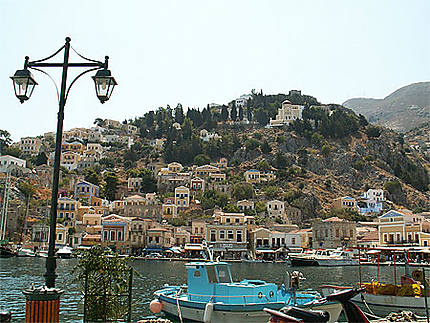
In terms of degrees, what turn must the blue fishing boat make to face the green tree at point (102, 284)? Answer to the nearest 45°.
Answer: approximately 45° to its right
